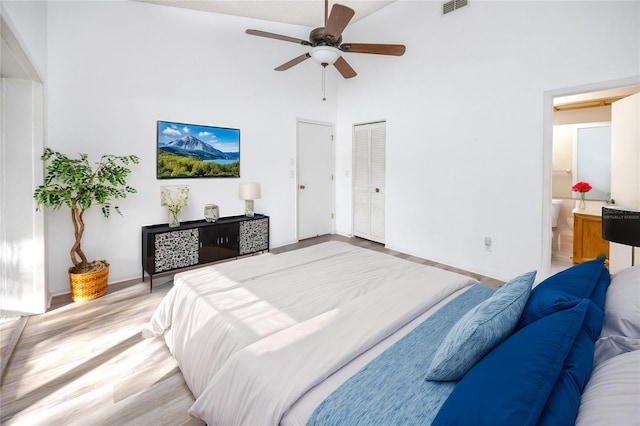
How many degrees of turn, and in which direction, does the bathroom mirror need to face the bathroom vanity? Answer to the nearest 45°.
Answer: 0° — it already faces it

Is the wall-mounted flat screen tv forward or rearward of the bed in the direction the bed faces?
forward

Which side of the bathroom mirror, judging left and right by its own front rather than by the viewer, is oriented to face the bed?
front

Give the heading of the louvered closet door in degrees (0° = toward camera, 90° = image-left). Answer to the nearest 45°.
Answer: approximately 45°

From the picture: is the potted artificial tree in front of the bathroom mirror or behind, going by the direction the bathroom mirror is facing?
in front

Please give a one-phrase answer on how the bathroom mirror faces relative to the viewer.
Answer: facing the viewer

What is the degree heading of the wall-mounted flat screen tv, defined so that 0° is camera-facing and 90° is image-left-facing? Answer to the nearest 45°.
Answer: approximately 315°

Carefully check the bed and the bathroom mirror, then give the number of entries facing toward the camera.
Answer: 1

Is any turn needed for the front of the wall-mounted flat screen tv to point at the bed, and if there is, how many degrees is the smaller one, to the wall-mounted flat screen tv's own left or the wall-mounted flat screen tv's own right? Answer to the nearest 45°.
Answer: approximately 45° to the wall-mounted flat screen tv's own right

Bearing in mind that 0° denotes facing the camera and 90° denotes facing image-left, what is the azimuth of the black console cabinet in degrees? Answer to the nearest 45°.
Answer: approximately 315°

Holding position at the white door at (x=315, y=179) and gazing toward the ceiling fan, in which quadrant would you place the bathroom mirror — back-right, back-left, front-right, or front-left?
front-left

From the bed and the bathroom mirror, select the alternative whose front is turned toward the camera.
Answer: the bathroom mirror
